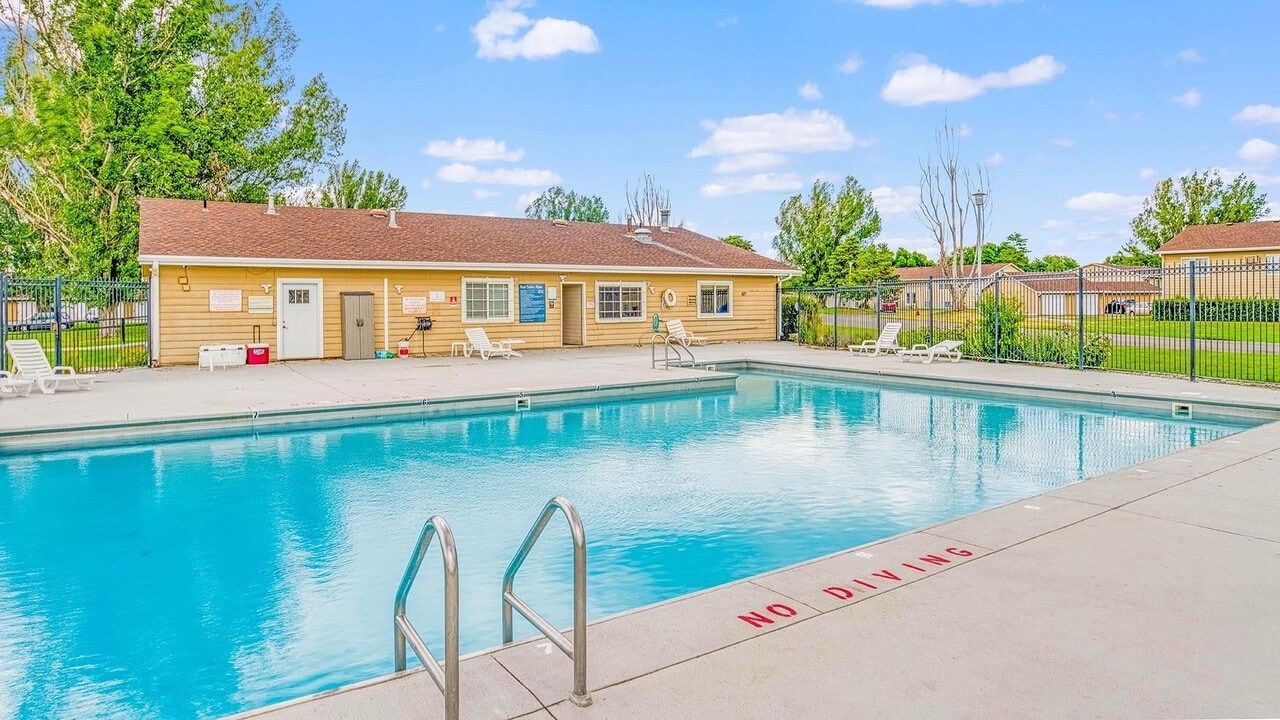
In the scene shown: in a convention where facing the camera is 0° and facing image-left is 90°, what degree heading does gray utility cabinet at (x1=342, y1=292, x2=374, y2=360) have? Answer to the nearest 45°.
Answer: approximately 0°

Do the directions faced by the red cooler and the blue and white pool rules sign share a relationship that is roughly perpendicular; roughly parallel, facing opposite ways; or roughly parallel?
roughly parallel

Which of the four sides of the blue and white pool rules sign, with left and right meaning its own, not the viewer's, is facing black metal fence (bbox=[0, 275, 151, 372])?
right

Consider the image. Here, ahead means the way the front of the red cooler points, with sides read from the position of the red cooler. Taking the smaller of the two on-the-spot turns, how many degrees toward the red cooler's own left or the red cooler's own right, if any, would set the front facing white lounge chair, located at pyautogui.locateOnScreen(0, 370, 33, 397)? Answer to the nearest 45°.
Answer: approximately 45° to the red cooler's own right

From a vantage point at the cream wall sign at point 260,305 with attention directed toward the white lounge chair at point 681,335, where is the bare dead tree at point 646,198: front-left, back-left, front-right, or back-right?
front-left

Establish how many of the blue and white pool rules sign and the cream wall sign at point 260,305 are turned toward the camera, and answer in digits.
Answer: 2

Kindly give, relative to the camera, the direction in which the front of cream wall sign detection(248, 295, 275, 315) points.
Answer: facing the viewer

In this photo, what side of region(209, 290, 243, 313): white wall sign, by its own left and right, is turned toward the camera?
front

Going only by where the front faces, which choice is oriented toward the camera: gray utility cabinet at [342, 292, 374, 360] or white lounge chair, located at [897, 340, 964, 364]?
the gray utility cabinet

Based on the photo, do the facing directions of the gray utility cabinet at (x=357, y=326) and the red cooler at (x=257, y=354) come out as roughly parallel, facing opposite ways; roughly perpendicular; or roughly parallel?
roughly parallel

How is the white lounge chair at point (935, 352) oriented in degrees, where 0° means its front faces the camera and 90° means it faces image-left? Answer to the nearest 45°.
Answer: approximately 90°

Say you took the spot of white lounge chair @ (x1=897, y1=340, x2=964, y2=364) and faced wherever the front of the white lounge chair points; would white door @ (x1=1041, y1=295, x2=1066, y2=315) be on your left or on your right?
on your right

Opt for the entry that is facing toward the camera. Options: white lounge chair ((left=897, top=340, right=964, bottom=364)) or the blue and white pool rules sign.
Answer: the blue and white pool rules sign
